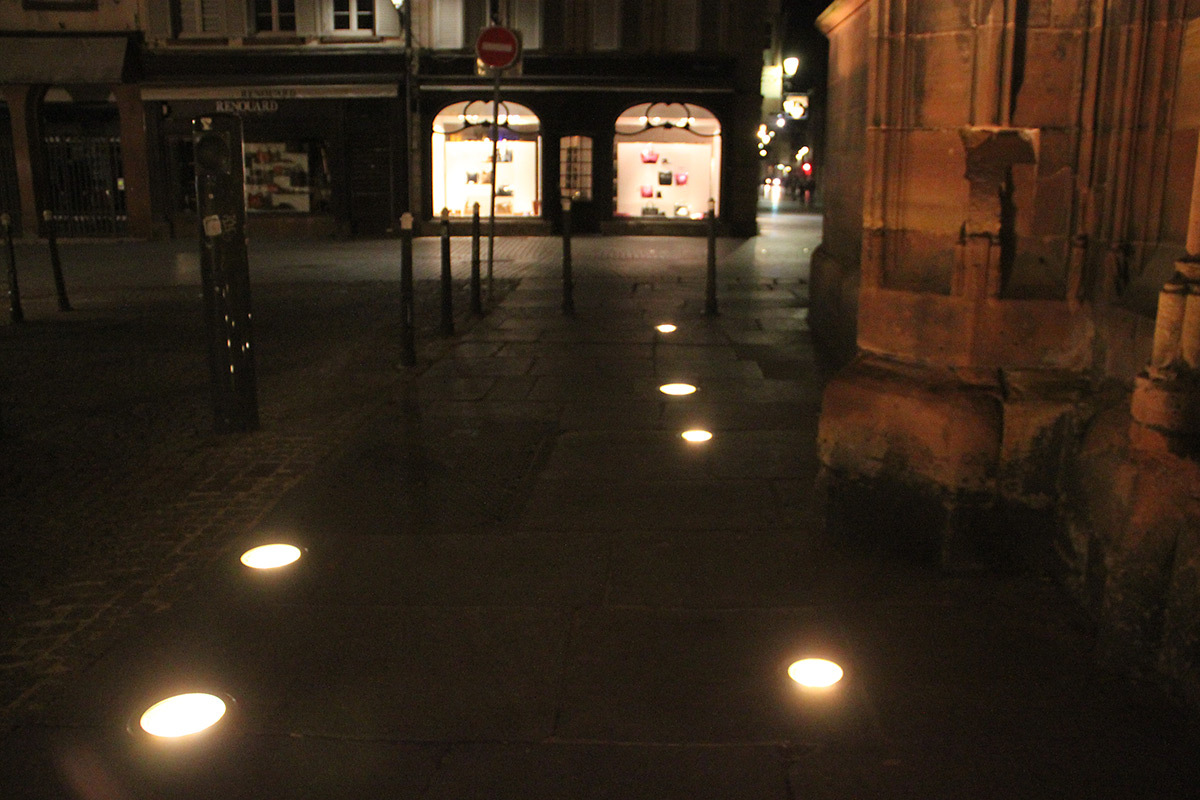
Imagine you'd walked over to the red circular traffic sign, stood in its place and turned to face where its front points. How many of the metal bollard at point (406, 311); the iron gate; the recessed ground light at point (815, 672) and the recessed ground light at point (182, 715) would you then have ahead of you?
3

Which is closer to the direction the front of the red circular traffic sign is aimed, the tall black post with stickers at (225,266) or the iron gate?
the tall black post with stickers

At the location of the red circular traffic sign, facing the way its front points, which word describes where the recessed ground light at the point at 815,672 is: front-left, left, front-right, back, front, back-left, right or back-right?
front

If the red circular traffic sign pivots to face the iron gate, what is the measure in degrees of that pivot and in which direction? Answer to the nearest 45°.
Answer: approximately 135° to its right

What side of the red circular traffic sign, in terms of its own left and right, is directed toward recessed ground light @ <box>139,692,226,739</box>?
front

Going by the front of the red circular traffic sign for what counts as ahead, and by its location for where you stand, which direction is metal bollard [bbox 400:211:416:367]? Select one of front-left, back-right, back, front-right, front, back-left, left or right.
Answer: front

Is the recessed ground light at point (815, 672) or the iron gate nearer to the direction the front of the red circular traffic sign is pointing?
the recessed ground light

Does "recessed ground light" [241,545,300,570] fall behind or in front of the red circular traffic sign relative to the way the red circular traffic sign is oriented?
in front

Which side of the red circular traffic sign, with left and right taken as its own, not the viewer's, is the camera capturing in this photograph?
front

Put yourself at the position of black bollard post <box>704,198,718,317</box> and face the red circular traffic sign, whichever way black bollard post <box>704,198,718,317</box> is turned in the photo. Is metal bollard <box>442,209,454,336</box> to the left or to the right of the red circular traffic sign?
left

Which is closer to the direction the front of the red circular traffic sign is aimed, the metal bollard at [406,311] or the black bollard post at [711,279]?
the metal bollard

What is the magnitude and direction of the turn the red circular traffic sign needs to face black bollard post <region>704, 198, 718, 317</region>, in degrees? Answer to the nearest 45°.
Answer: approximately 45° to its left
